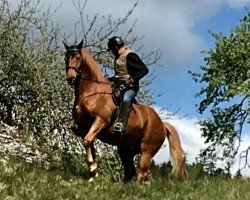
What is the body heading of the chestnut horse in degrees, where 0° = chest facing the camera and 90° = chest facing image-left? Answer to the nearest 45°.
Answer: approximately 45°

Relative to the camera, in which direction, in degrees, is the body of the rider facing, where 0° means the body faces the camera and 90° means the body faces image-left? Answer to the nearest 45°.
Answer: approximately 45°
